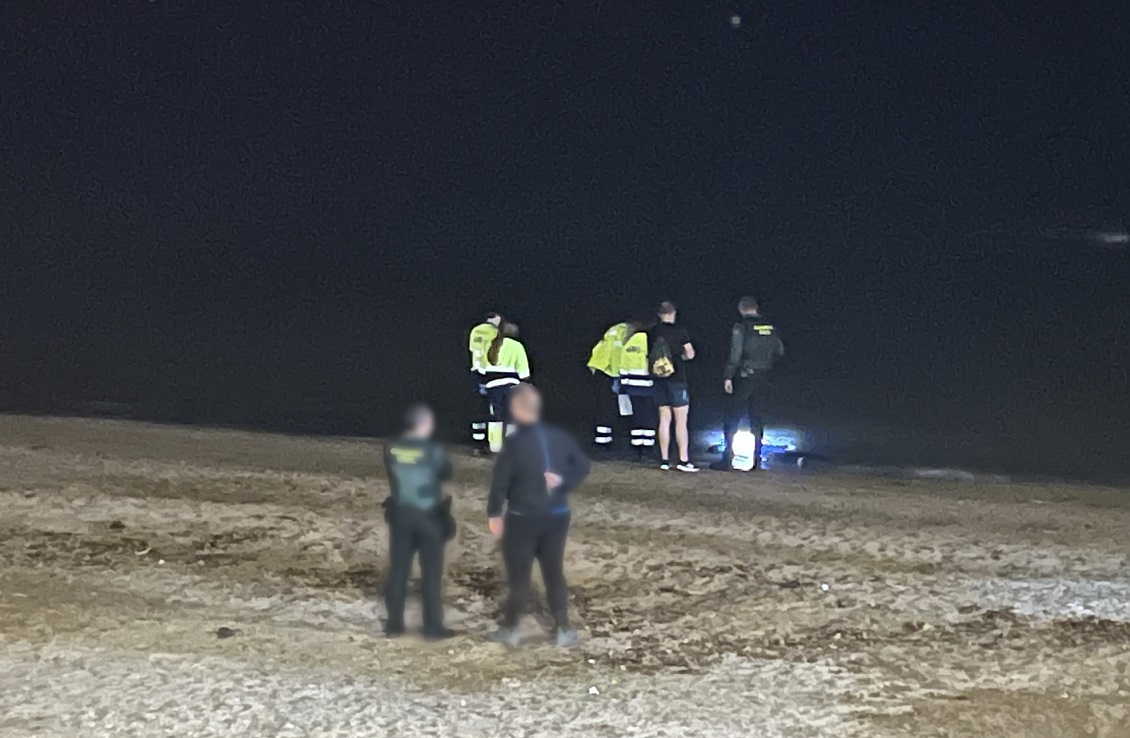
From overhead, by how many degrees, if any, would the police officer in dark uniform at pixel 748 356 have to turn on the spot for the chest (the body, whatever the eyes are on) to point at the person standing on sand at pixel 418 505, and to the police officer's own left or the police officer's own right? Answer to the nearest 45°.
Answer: approximately 135° to the police officer's own left

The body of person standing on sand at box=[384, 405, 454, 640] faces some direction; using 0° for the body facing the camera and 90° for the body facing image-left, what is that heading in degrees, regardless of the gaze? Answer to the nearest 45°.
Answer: approximately 225°

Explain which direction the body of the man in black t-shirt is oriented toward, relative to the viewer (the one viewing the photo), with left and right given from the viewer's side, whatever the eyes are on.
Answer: facing away from the viewer and to the right of the viewer

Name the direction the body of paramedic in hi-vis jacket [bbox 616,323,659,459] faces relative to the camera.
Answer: away from the camera

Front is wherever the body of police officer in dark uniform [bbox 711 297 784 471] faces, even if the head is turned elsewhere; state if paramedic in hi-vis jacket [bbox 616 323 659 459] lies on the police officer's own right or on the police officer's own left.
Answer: on the police officer's own left

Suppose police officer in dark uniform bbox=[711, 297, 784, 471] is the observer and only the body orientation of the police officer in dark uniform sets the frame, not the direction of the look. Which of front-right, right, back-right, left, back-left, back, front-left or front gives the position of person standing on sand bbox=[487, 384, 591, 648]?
back-left

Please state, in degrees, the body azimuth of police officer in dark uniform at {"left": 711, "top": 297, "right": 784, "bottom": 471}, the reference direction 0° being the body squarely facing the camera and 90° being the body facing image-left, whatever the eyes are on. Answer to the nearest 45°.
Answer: approximately 135°

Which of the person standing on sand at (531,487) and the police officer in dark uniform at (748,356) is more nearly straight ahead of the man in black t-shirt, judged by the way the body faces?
the police officer in dark uniform
